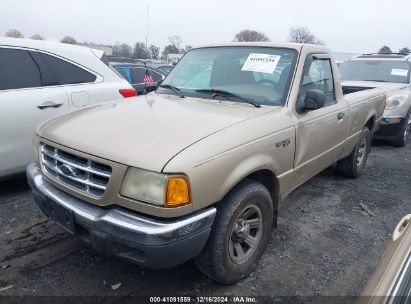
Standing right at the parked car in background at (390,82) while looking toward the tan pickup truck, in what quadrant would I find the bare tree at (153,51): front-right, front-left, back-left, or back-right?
back-right

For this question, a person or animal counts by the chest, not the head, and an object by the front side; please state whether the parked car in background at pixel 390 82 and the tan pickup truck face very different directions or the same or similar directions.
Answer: same or similar directions

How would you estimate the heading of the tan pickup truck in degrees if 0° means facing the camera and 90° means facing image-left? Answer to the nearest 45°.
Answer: approximately 45°

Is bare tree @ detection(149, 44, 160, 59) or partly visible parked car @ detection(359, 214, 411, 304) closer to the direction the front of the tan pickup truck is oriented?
the partly visible parked car

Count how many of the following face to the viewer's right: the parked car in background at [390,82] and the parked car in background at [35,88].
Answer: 0

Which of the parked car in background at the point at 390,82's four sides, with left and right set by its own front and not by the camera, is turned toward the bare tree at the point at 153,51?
right

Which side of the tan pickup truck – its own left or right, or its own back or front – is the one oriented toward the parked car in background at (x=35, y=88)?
right

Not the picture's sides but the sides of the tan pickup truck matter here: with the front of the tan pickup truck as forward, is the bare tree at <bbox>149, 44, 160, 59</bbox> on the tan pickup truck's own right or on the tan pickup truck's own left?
on the tan pickup truck's own right

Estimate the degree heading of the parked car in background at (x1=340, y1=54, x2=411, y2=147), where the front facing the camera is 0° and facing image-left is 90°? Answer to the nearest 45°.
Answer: approximately 45°

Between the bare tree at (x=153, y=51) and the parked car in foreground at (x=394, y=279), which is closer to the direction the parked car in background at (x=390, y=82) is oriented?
the parked car in foreground

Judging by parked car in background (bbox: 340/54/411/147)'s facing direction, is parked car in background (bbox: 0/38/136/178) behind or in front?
in front

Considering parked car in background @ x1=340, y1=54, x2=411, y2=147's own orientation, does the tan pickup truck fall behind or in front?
in front

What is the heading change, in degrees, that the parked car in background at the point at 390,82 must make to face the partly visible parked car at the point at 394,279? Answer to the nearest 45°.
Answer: approximately 45° to its left

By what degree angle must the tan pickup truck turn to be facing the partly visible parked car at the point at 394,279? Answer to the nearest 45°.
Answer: approximately 90° to its left

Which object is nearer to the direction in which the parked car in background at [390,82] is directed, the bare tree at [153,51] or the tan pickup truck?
the tan pickup truck

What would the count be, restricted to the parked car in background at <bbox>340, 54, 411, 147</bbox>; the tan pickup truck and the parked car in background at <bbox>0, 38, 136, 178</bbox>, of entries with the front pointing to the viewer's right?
0

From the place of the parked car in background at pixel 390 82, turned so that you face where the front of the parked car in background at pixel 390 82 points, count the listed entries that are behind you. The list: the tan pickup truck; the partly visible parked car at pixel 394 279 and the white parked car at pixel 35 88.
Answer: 0

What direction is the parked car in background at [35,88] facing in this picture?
to the viewer's left
